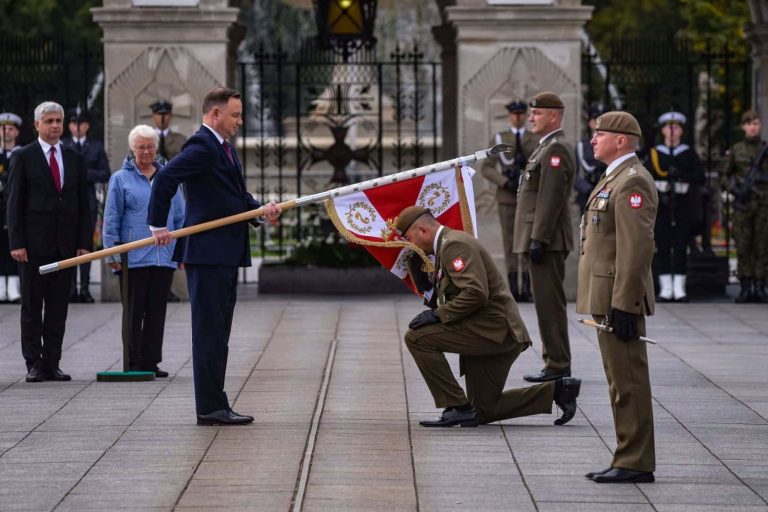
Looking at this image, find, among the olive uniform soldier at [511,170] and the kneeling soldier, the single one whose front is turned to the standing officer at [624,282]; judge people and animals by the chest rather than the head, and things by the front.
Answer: the olive uniform soldier

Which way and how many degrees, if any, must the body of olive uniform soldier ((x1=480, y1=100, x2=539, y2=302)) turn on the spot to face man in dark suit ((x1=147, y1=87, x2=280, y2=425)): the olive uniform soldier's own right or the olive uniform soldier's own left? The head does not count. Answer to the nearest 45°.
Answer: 0° — they already face them

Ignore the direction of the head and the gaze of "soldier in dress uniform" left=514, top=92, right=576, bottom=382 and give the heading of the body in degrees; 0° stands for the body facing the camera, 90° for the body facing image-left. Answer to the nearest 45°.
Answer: approximately 90°

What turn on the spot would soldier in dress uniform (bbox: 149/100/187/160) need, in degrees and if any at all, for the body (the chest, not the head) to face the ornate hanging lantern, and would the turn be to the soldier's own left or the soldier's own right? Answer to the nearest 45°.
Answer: approximately 90° to the soldier's own left

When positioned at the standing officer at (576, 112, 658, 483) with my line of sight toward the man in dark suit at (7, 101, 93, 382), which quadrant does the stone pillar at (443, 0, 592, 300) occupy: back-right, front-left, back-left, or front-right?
front-right

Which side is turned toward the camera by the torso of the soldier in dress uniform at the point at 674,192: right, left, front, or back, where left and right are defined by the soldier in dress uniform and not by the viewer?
front

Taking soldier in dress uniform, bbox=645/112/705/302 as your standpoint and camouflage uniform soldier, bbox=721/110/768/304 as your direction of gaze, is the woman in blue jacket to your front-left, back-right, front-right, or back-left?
back-right

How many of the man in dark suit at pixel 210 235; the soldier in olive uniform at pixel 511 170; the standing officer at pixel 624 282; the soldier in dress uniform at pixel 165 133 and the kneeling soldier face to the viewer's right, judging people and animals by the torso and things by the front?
1

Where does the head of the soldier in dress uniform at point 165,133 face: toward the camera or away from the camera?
toward the camera

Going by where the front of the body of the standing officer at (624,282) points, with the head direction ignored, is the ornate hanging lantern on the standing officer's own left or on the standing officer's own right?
on the standing officer's own right

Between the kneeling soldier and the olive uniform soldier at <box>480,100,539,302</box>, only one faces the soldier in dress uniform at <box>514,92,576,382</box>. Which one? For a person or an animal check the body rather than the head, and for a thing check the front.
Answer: the olive uniform soldier

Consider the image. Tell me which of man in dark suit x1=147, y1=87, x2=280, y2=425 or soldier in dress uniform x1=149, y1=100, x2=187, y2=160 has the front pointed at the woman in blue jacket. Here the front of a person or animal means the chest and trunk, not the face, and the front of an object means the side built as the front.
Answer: the soldier in dress uniform

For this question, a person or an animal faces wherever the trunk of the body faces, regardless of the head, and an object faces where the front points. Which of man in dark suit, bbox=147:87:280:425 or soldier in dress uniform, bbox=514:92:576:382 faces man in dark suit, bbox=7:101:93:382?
the soldier in dress uniform

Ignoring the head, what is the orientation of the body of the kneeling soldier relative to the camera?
to the viewer's left

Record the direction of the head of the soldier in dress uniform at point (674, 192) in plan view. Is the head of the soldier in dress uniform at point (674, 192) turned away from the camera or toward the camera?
toward the camera

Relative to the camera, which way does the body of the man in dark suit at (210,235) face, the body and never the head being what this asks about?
to the viewer's right

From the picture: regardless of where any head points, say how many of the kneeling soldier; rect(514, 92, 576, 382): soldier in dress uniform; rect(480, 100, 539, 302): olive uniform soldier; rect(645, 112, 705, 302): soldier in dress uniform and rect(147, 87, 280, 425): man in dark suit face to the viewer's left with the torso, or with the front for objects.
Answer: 2
